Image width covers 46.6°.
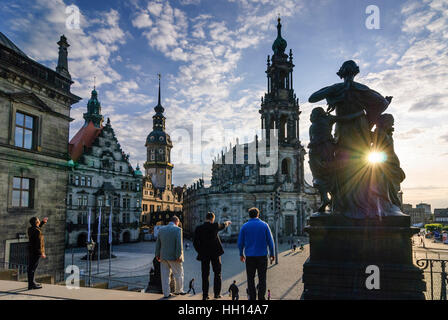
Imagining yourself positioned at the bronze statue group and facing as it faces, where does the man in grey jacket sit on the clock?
The man in grey jacket is roughly at 8 o'clock from the bronze statue group.

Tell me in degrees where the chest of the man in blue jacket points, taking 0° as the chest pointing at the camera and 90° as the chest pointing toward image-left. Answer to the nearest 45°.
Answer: approximately 180°

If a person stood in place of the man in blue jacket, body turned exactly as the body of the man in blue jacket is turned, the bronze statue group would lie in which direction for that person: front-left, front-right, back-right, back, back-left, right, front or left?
front-right

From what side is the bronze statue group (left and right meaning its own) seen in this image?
back

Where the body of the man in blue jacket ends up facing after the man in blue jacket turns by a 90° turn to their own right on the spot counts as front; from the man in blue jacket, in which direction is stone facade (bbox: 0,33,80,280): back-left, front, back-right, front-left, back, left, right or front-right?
back-left

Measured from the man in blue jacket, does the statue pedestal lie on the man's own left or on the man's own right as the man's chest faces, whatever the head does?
on the man's own right

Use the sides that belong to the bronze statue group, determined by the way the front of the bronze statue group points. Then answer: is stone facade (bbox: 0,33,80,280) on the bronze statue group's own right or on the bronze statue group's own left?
on the bronze statue group's own left
